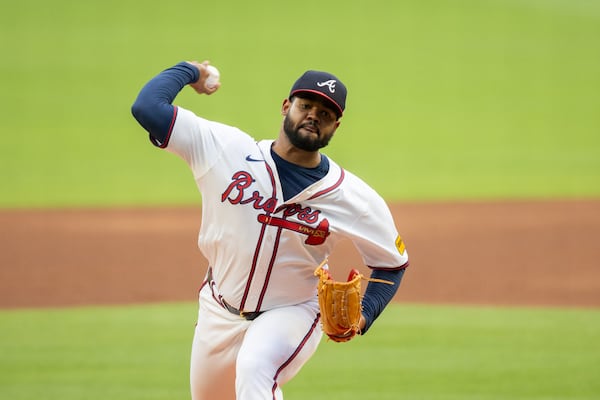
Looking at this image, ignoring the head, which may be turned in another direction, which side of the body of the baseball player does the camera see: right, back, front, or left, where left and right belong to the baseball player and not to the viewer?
front
